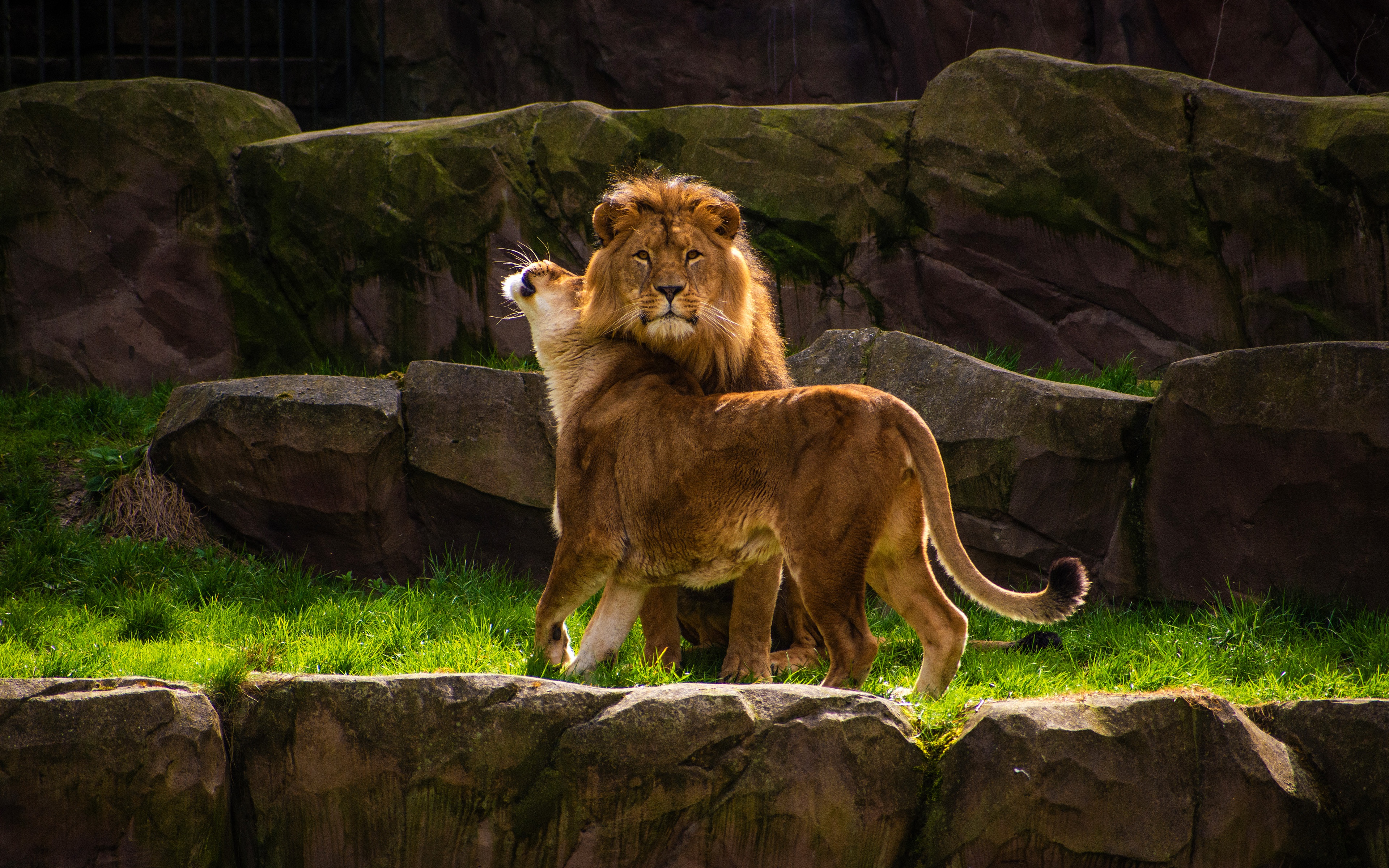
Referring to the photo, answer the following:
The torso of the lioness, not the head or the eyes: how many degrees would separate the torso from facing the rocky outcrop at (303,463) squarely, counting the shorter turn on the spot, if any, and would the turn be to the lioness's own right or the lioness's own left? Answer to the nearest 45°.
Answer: approximately 45° to the lioness's own right

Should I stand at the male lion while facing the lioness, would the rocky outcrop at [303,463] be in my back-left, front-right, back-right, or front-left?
back-right

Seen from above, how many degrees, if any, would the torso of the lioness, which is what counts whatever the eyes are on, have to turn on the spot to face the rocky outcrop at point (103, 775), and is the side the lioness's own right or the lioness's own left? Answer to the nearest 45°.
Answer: approximately 45° to the lioness's own left

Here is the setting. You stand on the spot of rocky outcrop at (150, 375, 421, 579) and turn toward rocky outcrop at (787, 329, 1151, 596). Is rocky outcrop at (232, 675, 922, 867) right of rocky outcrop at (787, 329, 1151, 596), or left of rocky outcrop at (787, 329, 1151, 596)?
right

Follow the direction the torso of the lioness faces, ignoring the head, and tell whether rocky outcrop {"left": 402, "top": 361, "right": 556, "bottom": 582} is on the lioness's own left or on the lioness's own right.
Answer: on the lioness's own right

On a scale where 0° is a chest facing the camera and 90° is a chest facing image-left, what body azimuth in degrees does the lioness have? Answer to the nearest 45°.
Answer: approximately 90°

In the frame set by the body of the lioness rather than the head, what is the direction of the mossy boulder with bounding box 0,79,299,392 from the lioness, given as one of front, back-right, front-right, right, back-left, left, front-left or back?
front-right

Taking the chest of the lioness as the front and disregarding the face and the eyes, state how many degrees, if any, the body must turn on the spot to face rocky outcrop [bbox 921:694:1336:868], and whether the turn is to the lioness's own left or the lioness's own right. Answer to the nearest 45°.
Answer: approximately 135° to the lioness's own left

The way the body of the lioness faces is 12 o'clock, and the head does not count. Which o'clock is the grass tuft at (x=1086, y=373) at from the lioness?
The grass tuft is roughly at 4 o'clock from the lioness.
